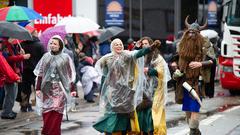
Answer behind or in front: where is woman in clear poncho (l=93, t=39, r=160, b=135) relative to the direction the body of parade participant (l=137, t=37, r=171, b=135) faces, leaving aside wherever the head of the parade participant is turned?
in front

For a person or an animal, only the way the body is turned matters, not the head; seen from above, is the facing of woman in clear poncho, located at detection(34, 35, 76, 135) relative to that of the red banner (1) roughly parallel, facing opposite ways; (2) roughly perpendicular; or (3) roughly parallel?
roughly parallel

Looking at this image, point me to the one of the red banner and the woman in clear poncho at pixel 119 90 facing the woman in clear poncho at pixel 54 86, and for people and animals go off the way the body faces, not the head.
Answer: the red banner

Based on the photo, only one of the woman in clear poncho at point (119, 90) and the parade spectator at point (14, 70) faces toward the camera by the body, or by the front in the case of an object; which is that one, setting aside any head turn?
the woman in clear poncho

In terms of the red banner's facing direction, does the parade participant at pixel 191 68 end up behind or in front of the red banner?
in front

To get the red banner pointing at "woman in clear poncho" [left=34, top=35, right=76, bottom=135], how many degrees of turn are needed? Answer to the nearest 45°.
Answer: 0° — it already faces them

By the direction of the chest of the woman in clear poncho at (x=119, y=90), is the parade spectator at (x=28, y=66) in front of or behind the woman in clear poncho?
behind

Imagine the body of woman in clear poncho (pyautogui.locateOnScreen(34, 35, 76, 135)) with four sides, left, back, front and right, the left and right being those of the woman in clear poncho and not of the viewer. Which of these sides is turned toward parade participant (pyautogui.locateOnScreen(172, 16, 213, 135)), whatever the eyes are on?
left

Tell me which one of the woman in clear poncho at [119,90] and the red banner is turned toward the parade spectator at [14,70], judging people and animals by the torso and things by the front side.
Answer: the red banner

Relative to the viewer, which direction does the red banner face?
toward the camera

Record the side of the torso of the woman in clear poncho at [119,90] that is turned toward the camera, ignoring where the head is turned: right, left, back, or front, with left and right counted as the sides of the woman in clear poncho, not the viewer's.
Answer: front
